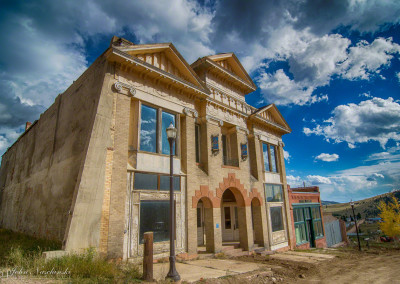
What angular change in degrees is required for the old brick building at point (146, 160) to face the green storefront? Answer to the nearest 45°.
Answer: approximately 90° to its left

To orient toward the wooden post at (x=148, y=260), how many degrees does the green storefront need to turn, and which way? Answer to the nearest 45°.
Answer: approximately 45° to its right

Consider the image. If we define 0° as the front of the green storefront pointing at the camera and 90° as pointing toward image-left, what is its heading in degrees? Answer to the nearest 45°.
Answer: approximately 315°

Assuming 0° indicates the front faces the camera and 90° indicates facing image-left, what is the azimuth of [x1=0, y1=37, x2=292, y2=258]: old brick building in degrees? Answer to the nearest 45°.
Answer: approximately 315°

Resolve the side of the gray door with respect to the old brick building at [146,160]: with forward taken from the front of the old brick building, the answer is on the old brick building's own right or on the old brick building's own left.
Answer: on the old brick building's own left

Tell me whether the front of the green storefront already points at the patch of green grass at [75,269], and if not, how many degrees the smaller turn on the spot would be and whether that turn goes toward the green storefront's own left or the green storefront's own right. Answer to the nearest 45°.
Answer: approximately 45° to the green storefront's own right

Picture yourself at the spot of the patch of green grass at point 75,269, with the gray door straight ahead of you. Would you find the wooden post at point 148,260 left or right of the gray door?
right

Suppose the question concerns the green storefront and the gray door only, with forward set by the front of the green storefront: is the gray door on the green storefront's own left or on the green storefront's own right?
on the green storefront's own left
